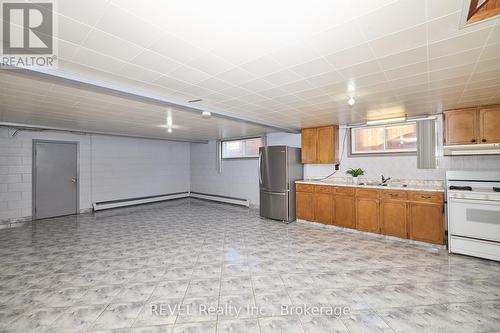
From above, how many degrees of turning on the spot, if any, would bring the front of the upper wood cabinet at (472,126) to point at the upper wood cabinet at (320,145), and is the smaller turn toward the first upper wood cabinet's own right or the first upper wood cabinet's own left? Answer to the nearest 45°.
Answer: approximately 90° to the first upper wood cabinet's own right

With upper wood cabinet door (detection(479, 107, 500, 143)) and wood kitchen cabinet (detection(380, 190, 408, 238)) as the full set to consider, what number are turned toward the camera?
2

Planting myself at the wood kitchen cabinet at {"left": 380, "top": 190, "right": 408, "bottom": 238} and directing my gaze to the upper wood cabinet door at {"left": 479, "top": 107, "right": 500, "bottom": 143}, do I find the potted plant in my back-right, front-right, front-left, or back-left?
back-left

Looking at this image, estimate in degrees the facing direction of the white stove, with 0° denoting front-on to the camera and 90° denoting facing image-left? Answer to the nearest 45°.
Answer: approximately 0°

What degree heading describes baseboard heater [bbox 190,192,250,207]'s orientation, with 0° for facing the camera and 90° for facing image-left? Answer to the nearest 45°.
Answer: approximately 45°

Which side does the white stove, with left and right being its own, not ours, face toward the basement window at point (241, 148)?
right

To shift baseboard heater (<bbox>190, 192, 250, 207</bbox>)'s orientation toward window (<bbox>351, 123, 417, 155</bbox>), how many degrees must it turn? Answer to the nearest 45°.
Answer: approximately 90° to its left

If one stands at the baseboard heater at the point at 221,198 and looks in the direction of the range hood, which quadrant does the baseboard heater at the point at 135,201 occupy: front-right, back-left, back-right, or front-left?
back-right

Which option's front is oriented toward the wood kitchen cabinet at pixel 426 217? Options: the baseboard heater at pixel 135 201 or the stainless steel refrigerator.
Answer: the baseboard heater
